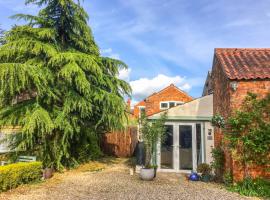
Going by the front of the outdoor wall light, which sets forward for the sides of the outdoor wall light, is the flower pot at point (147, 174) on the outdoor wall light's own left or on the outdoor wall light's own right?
on the outdoor wall light's own right

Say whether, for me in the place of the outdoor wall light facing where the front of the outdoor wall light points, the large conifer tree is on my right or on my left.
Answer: on my right

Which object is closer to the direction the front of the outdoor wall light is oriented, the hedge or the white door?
the hedge
